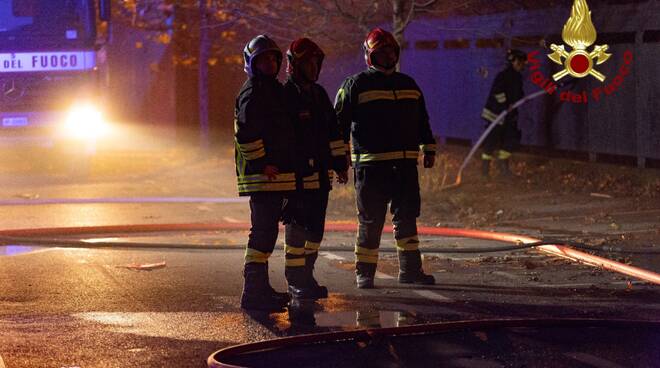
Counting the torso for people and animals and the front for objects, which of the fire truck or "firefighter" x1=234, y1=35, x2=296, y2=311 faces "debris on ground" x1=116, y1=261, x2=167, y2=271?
the fire truck

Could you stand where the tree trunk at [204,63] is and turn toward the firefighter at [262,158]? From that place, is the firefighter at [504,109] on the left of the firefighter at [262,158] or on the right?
left

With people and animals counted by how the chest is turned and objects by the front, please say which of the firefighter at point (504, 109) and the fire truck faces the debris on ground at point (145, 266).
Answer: the fire truck

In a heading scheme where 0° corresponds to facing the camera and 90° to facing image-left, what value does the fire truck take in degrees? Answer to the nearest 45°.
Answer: approximately 0°

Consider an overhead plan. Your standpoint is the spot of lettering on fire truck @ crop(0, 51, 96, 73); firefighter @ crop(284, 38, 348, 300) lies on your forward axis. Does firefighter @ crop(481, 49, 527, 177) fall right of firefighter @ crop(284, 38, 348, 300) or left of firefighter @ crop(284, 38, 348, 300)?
left
